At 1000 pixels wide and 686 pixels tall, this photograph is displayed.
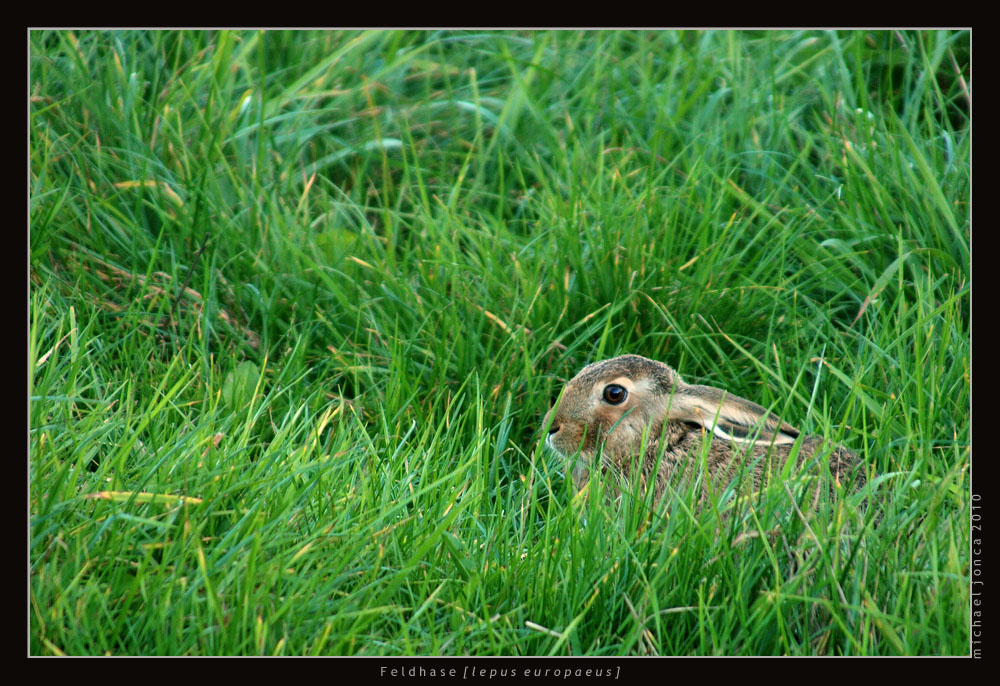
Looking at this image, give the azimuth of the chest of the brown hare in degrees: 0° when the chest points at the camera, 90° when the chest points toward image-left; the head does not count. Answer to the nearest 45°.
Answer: approximately 90°
